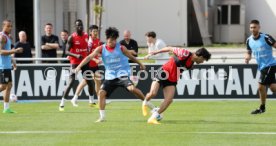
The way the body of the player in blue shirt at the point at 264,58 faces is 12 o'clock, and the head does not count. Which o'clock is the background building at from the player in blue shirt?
The background building is roughly at 4 o'clock from the player in blue shirt.

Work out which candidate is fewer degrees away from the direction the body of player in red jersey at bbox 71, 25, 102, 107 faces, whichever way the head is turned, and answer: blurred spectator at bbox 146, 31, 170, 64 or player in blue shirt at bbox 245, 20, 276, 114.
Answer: the player in blue shirt

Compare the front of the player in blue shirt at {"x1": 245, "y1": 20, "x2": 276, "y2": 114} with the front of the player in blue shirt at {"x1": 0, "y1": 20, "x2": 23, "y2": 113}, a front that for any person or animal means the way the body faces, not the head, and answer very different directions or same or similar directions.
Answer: very different directions

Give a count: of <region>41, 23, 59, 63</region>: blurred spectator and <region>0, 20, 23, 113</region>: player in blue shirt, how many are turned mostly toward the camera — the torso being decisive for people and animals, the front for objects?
1

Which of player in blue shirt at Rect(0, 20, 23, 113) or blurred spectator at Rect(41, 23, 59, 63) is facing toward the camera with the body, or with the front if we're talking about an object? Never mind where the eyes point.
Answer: the blurred spectator

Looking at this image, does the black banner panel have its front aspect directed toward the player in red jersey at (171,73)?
yes

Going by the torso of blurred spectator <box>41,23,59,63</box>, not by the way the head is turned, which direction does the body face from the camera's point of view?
toward the camera

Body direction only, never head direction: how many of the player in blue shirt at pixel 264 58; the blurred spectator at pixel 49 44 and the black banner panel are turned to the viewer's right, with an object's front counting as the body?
0

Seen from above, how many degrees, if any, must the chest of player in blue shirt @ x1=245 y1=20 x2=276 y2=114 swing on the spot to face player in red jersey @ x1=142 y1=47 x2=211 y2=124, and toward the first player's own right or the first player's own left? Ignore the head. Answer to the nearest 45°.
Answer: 0° — they already face them
